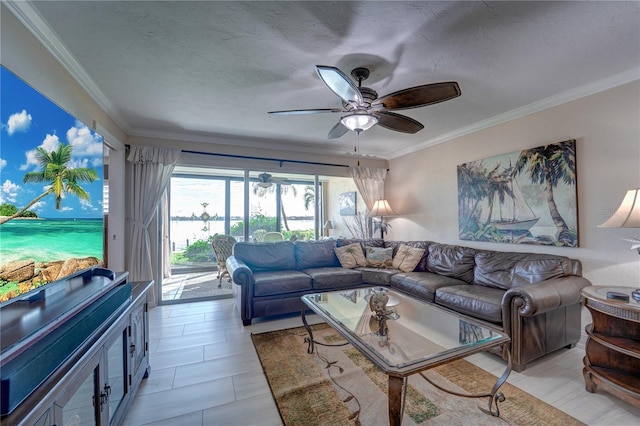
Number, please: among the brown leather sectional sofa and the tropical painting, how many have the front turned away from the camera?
0

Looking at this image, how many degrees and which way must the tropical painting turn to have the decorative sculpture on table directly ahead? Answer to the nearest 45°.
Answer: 0° — it already faces it

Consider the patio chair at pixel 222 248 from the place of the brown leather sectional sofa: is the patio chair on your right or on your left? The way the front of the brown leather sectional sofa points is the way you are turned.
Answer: on your right

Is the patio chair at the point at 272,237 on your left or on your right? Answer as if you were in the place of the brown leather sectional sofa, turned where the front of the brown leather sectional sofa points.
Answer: on your right

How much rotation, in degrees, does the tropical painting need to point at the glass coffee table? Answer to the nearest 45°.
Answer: approximately 45° to its left

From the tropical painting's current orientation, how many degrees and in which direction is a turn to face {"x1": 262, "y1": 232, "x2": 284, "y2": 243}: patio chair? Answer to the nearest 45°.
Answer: approximately 45° to its right

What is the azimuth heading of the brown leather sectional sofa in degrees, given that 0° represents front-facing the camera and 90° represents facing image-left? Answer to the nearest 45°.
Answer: approximately 45°

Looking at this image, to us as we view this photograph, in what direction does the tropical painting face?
facing the viewer and to the left of the viewer

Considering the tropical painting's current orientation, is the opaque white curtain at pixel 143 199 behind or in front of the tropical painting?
in front

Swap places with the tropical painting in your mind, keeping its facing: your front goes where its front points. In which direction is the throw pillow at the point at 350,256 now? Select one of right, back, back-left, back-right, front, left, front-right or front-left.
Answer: front-right
